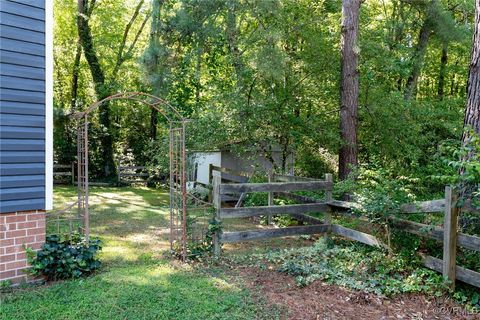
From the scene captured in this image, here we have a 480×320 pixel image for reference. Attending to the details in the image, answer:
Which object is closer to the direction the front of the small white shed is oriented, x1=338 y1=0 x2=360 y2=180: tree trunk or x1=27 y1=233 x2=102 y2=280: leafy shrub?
the leafy shrub

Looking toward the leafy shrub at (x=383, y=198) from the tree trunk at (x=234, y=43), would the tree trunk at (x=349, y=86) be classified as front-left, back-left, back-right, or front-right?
front-left

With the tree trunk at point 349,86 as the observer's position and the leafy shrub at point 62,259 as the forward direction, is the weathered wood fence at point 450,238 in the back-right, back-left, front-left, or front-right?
front-left

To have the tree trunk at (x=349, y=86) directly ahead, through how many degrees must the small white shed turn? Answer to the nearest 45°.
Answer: approximately 90° to its left

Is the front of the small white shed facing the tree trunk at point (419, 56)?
no

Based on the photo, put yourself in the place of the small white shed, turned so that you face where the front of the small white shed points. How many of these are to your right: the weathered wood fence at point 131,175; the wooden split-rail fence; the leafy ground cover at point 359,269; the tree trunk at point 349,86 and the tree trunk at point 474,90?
1

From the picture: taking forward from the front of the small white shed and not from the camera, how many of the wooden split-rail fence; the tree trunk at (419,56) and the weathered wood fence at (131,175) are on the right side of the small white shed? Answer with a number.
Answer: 1

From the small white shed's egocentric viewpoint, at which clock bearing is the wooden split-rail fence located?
The wooden split-rail fence is roughly at 10 o'clock from the small white shed.

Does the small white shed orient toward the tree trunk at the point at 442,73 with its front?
no

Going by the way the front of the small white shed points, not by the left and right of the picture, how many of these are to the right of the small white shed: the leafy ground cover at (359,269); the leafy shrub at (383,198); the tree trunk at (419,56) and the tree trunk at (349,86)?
0

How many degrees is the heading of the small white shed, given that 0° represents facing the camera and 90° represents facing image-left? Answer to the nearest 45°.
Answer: approximately 45°

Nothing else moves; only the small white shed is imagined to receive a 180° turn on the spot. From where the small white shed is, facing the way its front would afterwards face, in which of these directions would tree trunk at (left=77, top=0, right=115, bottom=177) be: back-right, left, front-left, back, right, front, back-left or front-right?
left

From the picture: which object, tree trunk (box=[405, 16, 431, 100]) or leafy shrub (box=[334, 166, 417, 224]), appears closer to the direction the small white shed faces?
the leafy shrub

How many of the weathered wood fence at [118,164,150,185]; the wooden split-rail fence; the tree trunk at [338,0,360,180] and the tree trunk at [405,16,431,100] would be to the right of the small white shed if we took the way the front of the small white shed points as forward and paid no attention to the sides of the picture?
1

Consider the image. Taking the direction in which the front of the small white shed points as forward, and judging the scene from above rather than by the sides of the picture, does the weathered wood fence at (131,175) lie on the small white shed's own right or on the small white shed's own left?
on the small white shed's own right

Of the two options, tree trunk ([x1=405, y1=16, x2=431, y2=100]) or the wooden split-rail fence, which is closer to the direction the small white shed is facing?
the wooden split-rail fence
